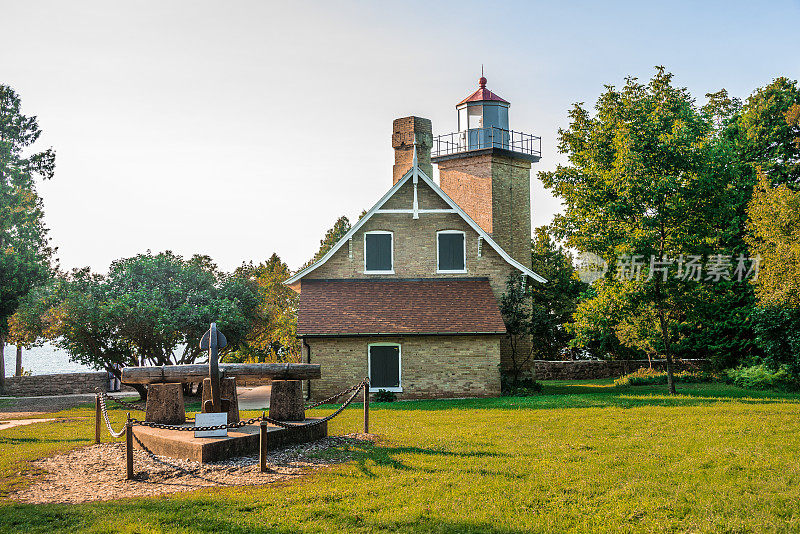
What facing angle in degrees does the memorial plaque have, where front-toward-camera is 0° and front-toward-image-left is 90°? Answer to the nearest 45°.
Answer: approximately 0°

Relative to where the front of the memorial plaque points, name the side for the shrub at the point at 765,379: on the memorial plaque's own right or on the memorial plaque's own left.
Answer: on the memorial plaque's own left

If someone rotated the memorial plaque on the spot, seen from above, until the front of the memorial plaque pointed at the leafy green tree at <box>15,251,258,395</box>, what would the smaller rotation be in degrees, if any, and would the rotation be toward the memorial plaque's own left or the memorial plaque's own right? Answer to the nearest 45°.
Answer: approximately 180°

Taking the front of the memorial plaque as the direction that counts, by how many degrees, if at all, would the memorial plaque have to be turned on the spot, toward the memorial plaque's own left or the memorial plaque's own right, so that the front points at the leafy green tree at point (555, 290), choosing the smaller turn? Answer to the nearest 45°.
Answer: approximately 135° to the memorial plaque's own left

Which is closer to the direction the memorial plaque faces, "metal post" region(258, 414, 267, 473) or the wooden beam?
the metal post

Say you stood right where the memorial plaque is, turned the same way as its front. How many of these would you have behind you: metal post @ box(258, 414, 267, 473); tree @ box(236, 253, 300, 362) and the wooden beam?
2

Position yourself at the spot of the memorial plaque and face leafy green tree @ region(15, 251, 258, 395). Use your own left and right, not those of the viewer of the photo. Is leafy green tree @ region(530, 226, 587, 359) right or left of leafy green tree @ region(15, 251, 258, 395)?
right

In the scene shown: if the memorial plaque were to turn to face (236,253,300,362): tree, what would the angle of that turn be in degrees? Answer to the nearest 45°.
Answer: approximately 180°

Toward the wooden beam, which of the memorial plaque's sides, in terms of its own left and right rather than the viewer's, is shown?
back

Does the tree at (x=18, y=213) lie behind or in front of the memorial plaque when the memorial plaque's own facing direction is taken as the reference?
behind

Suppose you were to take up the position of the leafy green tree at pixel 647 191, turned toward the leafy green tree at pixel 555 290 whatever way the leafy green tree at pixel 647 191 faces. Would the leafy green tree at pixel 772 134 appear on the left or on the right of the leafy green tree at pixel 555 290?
right
